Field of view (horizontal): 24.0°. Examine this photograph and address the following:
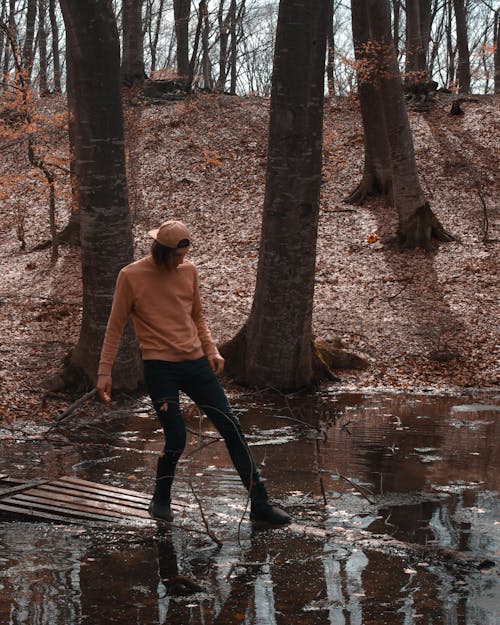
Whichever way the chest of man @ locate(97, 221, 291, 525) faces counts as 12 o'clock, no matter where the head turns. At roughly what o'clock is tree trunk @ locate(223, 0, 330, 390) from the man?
The tree trunk is roughly at 8 o'clock from the man.
